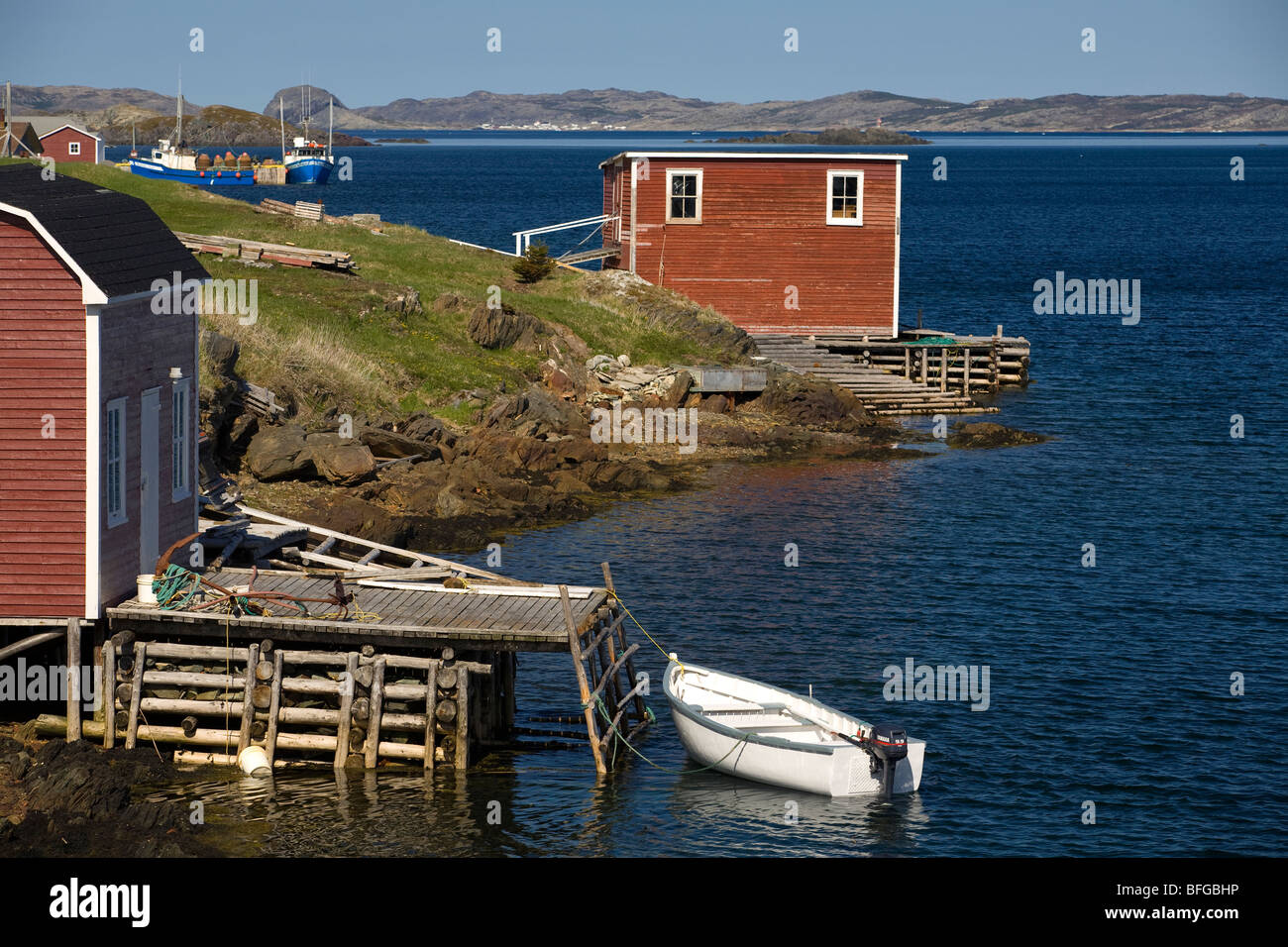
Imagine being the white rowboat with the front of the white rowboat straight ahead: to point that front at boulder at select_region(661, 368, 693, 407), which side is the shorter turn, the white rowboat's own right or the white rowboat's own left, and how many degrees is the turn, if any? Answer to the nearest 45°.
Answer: approximately 45° to the white rowboat's own right

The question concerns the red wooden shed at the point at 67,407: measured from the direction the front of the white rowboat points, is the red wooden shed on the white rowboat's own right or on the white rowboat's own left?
on the white rowboat's own left

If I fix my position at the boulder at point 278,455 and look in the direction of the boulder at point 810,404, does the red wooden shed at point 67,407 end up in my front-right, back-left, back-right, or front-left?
back-right

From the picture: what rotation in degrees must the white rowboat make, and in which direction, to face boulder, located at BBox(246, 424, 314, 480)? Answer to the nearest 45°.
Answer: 0° — it already faces it

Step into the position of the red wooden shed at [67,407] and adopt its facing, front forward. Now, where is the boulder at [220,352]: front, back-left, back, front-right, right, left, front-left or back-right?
left

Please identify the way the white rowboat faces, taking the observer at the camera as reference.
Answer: facing away from the viewer and to the left of the viewer

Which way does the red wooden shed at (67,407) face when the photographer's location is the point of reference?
facing to the right of the viewer

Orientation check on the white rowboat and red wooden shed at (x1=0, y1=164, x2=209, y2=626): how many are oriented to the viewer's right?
1

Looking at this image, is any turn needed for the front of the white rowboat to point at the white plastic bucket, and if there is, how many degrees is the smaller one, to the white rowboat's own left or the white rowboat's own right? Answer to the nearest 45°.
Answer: approximately 45° to the white rowboat's own left

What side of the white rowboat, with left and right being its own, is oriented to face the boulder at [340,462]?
front
